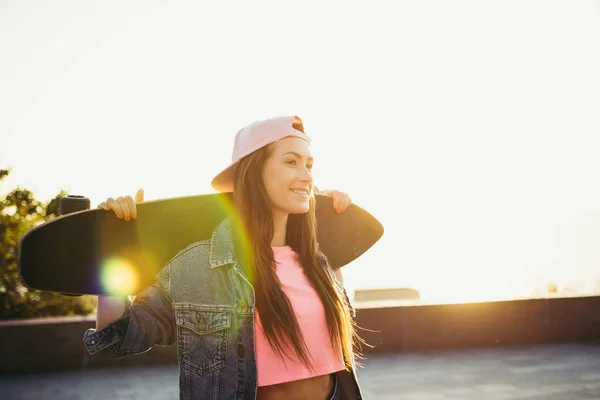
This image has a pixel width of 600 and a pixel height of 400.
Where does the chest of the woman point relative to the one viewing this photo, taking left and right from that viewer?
facing the viewer and to the right of the viewer

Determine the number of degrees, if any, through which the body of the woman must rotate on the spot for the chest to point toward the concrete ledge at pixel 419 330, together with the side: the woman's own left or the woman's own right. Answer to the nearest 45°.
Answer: approximately 90° to the woman's own left

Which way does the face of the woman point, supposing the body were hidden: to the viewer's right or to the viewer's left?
to the viewer's right
